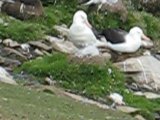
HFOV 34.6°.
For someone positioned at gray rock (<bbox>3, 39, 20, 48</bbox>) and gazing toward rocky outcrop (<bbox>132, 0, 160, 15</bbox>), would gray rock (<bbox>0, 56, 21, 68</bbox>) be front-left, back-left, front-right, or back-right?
back-right

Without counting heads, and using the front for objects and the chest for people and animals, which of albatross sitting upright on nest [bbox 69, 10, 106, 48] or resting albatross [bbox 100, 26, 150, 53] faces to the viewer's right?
the resting albatross

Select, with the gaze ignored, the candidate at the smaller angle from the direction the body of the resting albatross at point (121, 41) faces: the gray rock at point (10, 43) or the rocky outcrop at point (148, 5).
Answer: the rocky outcrop

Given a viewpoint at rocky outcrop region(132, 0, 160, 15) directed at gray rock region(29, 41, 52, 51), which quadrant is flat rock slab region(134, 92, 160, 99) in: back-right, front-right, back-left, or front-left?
front-left

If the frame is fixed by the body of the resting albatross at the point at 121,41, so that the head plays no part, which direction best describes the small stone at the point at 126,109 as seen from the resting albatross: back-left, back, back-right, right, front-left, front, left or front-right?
right

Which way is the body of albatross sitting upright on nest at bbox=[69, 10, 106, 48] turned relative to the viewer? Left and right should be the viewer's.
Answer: facing the viewer and to the left of the viewer

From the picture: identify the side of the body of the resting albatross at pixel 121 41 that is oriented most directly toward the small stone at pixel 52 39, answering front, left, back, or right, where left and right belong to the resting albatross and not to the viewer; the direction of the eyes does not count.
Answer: back

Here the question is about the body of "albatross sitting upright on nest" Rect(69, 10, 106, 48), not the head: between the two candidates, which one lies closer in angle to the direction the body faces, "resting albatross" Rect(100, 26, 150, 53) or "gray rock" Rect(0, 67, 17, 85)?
the gray rock

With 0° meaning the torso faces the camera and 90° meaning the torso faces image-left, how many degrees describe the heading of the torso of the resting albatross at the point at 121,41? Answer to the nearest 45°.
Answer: approximately 270°

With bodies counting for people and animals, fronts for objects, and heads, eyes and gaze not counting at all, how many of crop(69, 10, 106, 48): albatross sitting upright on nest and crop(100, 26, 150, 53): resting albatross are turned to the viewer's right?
1

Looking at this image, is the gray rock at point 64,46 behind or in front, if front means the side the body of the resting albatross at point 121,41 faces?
behind
